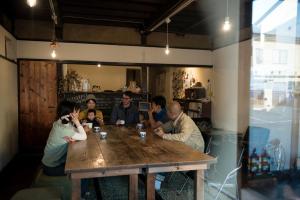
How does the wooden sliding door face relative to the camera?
toward the camera

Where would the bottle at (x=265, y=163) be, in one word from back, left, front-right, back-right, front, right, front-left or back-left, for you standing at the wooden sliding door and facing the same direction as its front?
front-left

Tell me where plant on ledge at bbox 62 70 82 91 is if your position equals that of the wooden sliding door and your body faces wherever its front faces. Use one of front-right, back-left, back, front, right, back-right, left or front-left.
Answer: left

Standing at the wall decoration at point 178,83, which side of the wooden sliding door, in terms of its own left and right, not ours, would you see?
left

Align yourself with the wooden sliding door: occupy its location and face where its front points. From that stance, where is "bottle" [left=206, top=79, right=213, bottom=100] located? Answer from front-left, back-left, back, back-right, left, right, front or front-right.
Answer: left

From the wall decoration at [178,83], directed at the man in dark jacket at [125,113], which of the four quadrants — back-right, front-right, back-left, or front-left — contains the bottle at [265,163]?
front-left

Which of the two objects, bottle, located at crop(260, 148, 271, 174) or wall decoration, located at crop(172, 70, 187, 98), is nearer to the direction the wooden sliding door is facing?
the bottle

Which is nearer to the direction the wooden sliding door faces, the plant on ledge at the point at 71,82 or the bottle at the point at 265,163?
the bottle

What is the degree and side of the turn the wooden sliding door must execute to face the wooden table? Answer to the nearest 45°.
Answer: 0° — it already faces it

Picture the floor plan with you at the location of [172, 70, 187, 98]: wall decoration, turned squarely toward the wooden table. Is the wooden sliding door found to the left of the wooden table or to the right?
right

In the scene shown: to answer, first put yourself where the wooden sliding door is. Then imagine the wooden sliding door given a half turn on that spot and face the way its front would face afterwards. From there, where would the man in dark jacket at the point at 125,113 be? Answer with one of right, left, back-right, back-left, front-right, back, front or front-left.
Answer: back-right

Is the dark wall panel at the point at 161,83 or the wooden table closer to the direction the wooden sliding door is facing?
the wooden table
